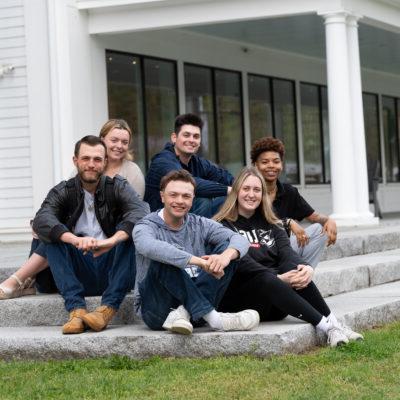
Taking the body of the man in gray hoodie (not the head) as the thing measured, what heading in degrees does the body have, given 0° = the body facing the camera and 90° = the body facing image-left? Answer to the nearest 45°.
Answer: approximately 315°

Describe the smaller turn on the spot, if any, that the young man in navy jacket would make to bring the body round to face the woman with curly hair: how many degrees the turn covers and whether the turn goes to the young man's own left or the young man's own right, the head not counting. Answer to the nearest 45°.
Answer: approximately 45° to the young man's own left

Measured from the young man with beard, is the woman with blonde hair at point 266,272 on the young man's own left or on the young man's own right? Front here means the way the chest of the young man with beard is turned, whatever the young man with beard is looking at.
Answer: on the young man's own left

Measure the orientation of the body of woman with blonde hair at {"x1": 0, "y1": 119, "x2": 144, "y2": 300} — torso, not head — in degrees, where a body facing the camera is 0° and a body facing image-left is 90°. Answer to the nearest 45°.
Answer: approximately 45°
